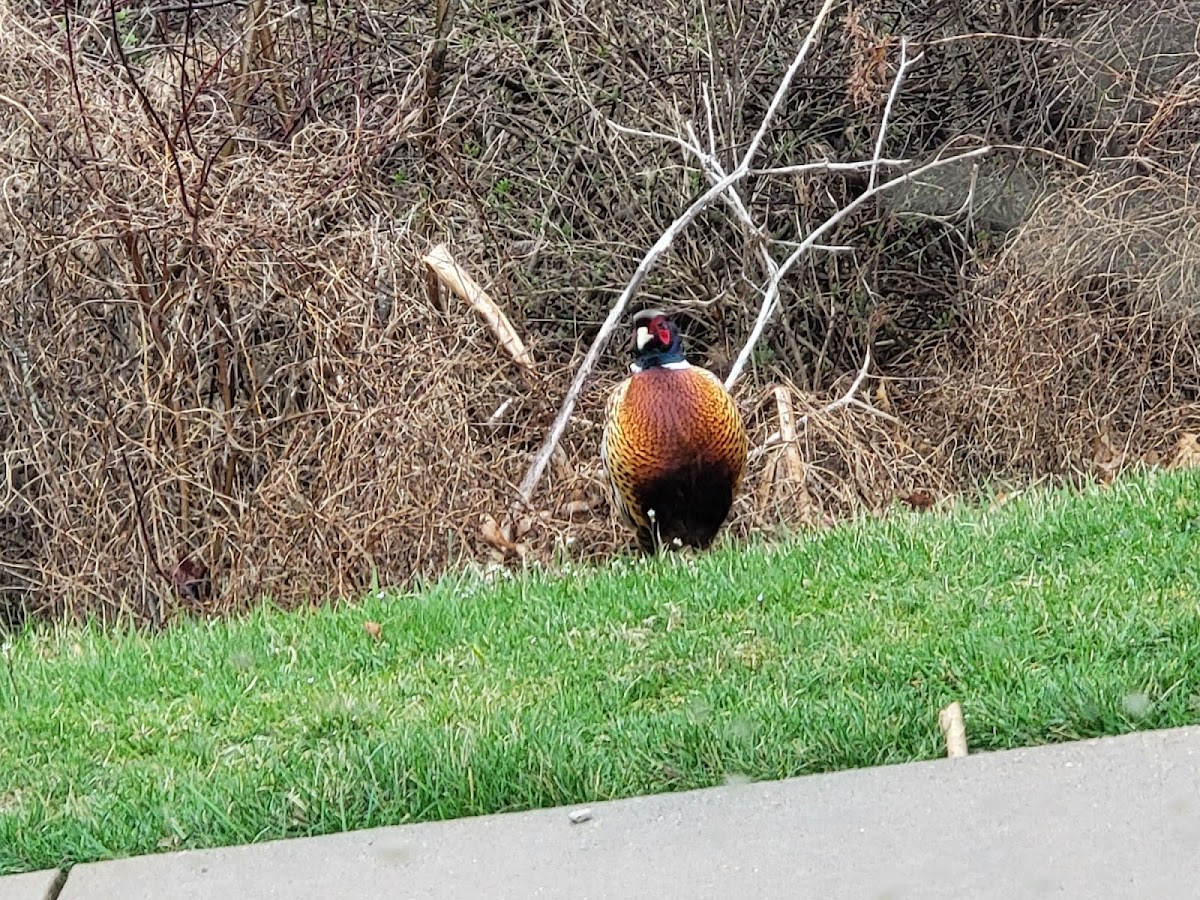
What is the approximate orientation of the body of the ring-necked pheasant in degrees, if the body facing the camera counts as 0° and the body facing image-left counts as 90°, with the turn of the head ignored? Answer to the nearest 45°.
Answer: approximately 0°

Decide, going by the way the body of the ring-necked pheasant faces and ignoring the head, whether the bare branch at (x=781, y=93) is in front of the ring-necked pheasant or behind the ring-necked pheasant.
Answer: behind

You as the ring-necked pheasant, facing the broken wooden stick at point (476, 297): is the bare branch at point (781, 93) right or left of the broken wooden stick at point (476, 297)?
right

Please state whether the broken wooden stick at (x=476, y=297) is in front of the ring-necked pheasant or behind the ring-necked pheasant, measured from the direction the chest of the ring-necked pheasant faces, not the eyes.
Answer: behind
